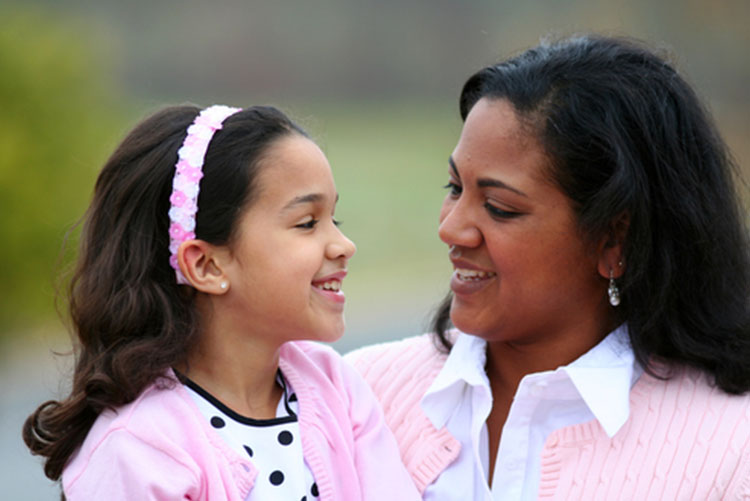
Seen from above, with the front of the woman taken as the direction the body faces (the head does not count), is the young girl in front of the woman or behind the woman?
in front

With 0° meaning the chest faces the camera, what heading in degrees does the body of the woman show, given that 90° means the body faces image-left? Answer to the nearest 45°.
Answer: approximately 45°

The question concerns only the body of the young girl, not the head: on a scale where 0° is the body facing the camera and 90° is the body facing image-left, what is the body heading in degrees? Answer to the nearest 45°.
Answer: approximately 315°

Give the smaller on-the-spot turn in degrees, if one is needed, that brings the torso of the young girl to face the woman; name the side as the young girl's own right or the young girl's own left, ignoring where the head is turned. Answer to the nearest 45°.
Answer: approximately 45° to the young girl's own left

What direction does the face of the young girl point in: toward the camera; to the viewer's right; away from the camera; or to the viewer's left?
to the viewer's right
